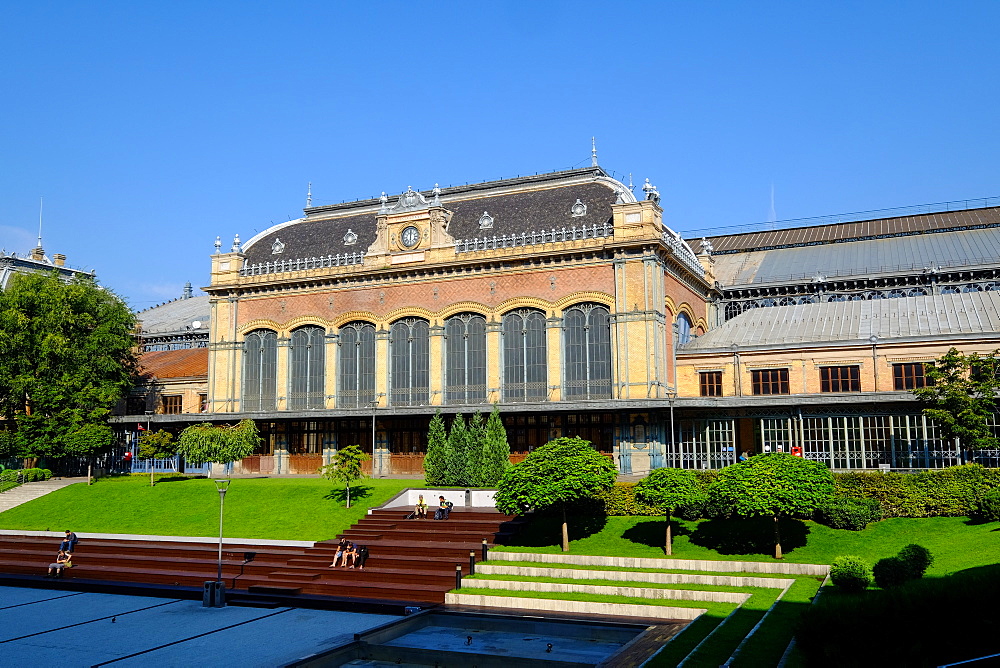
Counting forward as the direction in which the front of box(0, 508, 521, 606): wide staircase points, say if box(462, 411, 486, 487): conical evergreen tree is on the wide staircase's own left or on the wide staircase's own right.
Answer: on the wide staircase's own left

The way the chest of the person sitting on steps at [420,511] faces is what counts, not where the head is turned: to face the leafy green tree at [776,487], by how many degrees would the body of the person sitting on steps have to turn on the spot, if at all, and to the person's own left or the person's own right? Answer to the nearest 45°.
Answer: approximately 45° to the person's own left

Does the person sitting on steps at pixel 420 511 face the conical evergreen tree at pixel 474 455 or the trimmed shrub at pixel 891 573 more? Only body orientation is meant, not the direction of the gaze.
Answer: the trimmed shrub

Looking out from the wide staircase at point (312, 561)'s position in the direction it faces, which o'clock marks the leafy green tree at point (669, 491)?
The leafy green tree is roughly at 10 o'clock from the wide staircase.

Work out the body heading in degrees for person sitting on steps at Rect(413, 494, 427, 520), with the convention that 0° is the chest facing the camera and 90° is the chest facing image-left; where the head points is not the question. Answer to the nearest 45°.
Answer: approximately 0°

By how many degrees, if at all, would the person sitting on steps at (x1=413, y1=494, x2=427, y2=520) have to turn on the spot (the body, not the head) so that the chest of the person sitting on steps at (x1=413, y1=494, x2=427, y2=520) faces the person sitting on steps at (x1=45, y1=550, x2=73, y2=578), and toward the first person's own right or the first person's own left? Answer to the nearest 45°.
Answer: approximately 90° to the first person's own right

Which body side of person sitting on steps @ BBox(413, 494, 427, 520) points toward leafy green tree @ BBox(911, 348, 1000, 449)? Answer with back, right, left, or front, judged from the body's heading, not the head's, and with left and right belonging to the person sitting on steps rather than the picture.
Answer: left

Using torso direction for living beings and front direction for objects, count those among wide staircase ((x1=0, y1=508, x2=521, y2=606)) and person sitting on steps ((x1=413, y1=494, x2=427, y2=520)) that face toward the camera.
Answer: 2
